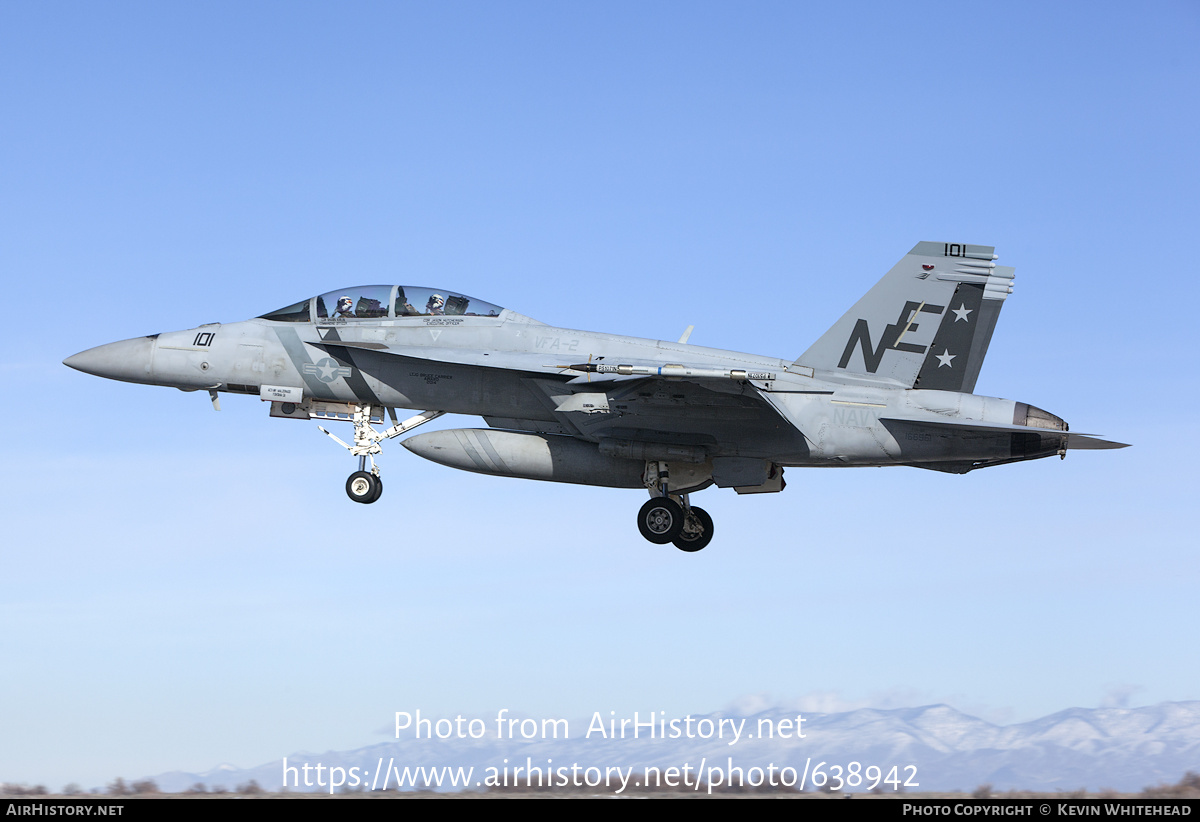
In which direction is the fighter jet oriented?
to the viewer's left
